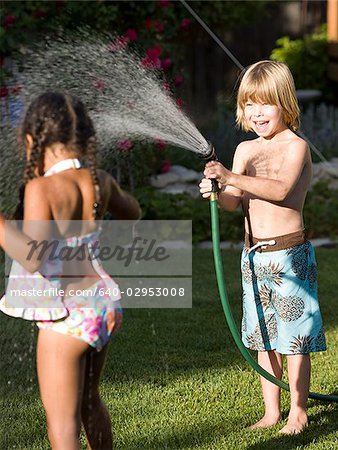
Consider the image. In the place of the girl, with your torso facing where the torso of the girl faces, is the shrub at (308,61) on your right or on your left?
on your right

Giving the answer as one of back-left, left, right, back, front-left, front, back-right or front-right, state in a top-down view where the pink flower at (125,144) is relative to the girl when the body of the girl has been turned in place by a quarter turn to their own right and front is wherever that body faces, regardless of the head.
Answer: front-left
